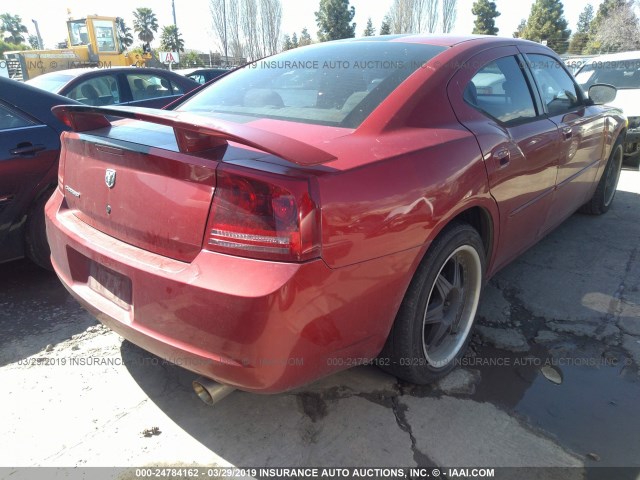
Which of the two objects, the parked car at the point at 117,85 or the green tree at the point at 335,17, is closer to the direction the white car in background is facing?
the parked car

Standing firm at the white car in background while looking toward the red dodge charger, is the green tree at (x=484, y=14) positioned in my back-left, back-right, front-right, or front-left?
back-right

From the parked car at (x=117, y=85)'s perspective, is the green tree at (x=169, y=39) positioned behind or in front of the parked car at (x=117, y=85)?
behind

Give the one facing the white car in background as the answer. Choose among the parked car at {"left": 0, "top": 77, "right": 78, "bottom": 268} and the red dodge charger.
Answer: the red dodge charger

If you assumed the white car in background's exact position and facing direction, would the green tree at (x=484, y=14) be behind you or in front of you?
behind

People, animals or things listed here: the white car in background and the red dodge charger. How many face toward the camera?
1

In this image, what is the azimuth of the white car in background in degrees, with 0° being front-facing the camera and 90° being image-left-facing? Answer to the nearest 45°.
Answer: approximately 0°

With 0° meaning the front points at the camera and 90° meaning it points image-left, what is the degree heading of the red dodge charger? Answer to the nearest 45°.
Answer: approximately 225°

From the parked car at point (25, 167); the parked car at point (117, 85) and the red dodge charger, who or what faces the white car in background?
the red dodge charger

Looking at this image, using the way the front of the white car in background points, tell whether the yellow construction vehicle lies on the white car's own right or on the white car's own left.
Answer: on the white car's own right
